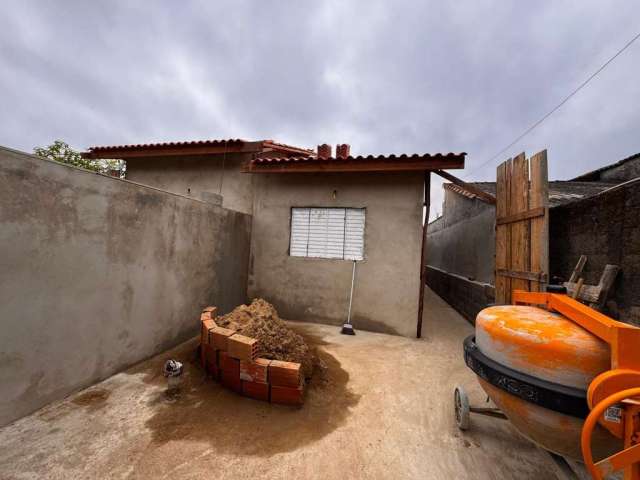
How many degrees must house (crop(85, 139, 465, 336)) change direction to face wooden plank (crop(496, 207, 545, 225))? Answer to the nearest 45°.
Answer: approximately 45° to its left

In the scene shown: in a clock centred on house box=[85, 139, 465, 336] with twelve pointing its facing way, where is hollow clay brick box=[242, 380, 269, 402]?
The hollow clay brick is roughly at 1 o'clock from the house.

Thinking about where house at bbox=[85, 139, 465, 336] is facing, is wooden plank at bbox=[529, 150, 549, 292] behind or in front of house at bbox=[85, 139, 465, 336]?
in front

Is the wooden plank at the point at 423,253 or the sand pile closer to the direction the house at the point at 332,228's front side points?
the sand pile

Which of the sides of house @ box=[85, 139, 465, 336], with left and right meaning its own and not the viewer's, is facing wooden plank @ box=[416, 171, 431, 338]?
left

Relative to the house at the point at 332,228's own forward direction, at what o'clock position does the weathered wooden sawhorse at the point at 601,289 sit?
The weathered wooden sawhorse is roughly at 11 o'clock from the house.

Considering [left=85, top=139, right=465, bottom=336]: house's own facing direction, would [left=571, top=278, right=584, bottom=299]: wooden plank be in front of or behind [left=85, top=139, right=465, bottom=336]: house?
in front

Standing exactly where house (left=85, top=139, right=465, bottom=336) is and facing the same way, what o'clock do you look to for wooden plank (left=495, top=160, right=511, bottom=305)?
The wooden plank is roughly at 10 o'clock from the house.

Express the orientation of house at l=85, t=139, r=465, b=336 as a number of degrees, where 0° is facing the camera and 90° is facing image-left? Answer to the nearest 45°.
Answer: approximately 0°

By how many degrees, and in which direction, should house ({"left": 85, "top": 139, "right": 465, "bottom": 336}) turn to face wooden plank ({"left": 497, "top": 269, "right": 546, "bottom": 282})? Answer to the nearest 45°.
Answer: approximately 45° to its left

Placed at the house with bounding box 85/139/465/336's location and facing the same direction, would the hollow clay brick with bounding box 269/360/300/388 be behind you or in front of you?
in front

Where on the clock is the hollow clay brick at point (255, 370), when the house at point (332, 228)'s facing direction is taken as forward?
The hollow clay brick is roughly at 1 o'clock from the house.
